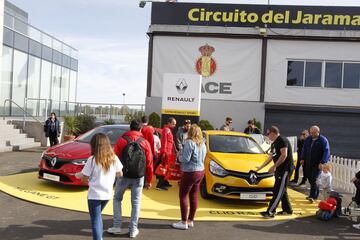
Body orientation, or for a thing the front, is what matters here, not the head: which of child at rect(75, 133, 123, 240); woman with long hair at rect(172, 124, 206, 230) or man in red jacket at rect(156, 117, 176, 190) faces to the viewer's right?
the man in red jacket

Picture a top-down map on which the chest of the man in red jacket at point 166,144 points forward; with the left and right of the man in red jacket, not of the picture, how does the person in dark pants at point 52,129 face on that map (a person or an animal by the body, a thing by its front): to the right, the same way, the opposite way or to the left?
to the right

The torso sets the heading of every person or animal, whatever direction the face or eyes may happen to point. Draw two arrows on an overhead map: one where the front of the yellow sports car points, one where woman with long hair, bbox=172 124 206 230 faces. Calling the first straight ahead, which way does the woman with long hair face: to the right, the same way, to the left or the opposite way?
the opposite way

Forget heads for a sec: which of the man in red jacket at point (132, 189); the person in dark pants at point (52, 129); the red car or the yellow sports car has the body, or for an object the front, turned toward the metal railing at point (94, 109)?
the man in red jacket

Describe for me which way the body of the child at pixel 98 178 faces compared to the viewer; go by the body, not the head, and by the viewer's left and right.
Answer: facing away from the viewer and to the left of the viewer

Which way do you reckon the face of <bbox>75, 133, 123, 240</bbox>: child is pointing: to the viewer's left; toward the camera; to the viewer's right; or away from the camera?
away from the camera

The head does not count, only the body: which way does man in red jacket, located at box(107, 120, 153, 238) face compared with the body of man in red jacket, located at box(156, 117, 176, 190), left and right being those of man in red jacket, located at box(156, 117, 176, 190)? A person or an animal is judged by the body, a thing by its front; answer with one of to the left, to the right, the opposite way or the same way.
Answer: to the left

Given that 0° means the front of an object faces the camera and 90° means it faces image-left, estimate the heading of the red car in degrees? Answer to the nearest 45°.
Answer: approximately 45°

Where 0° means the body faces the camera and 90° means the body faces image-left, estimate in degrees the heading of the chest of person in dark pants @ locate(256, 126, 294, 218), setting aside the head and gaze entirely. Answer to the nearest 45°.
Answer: approximately 90°

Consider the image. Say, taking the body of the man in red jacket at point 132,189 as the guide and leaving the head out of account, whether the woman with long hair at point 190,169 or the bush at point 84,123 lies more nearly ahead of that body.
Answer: the bush
